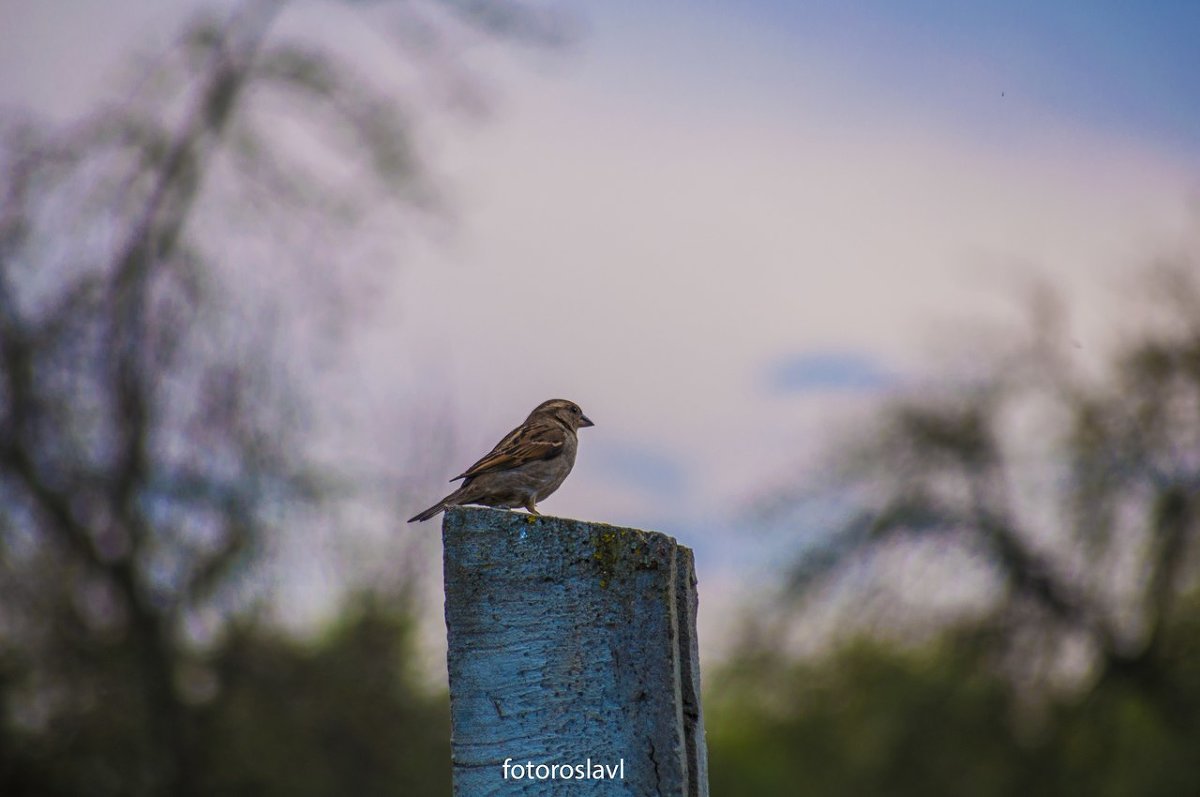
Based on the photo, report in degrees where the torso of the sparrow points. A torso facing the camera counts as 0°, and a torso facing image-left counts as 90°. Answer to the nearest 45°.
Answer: approximately 270°
